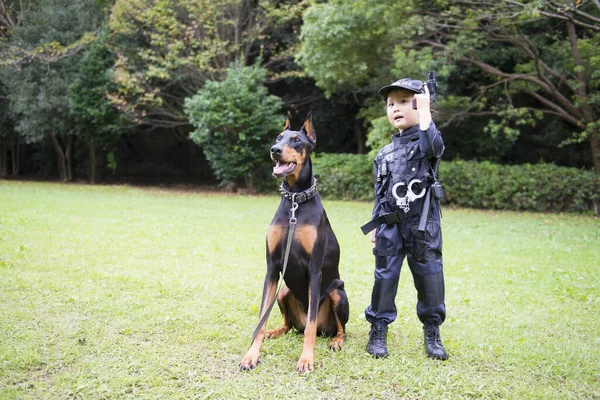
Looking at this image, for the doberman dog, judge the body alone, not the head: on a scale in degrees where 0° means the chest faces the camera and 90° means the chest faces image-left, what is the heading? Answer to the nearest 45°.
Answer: approximately 45°

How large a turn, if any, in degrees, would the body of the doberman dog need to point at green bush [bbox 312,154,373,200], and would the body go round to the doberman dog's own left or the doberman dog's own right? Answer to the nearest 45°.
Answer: approximately 135° to the doberman dog's own right

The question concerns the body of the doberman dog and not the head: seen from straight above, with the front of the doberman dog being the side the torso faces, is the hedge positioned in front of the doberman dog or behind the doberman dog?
behind

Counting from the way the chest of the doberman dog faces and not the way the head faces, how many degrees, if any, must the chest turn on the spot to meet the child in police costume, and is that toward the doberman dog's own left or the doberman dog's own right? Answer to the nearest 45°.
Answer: approximately 135° to the doberman dog's own left

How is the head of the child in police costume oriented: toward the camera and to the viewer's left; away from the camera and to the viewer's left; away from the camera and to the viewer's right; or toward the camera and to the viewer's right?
toward the camera and to the viewer's left
